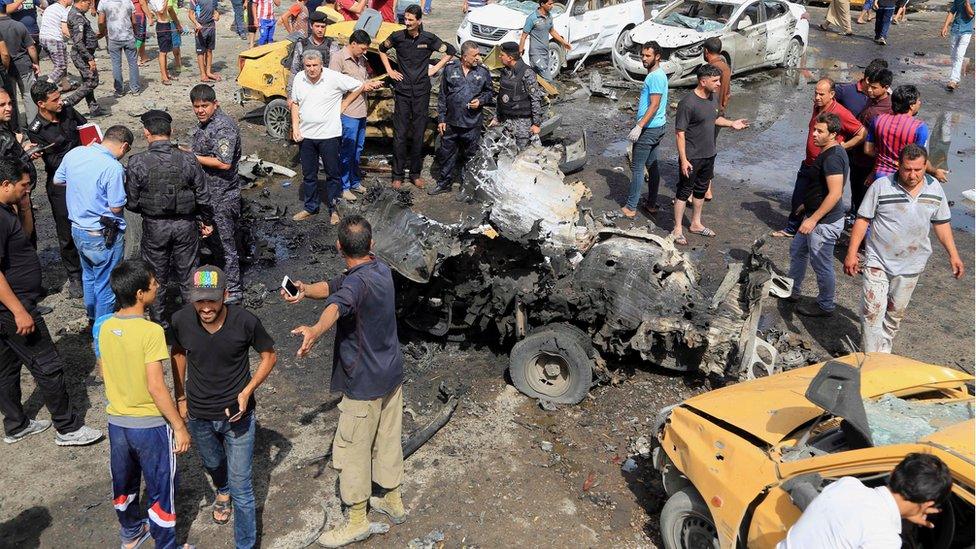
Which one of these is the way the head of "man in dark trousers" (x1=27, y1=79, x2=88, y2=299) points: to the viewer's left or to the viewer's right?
to the viewer's right

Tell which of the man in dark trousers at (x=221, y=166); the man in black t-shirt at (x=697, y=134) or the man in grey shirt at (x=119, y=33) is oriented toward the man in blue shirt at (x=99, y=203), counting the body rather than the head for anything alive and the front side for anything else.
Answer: the man in dark trousers

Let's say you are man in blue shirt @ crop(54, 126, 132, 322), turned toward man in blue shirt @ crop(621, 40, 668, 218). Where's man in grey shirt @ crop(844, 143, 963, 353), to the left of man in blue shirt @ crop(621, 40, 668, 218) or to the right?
right

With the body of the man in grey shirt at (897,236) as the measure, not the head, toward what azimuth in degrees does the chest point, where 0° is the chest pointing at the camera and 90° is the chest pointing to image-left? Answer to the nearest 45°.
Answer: approximately 0°

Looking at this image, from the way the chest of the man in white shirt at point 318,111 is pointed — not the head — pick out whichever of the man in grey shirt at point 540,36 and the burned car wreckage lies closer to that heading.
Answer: the burned car wreckage

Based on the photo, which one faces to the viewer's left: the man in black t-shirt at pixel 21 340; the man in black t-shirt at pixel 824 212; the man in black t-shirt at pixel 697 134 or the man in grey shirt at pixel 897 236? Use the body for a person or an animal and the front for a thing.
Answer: the man in black t-shirt at pixel 824 212

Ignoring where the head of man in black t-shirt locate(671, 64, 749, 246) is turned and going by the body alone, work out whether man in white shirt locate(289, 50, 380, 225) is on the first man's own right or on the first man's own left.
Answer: on the first man's own right

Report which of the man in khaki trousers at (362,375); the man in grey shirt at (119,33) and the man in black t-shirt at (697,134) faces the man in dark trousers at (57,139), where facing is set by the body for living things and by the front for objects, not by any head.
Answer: the man in khaki trousers

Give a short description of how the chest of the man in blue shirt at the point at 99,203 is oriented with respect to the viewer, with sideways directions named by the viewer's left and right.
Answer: facing away from the viewer and to the right of the viewer

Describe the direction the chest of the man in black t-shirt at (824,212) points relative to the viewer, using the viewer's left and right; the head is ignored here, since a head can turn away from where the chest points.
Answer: facing to the left of the viewer

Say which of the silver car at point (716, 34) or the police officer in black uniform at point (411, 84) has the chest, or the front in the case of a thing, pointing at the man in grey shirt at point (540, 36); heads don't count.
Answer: the silver car
